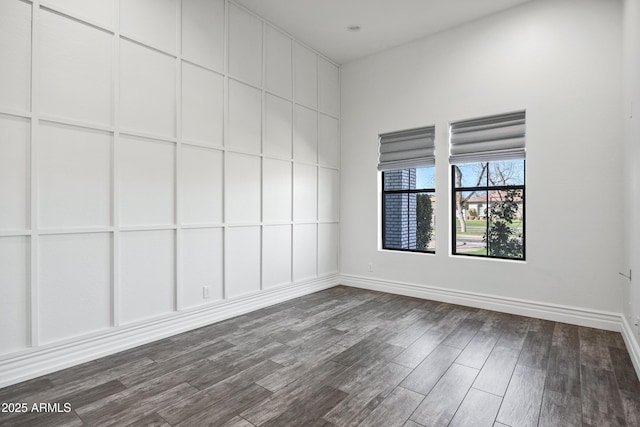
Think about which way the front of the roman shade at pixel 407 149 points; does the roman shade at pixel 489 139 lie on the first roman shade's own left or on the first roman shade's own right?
on the first roman shade's own left

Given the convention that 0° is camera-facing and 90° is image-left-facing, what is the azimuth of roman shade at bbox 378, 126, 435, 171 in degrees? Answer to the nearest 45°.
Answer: approximately 45°

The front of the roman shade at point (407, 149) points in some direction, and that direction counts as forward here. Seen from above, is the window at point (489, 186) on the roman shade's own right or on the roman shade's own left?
on the roman shade's own left
